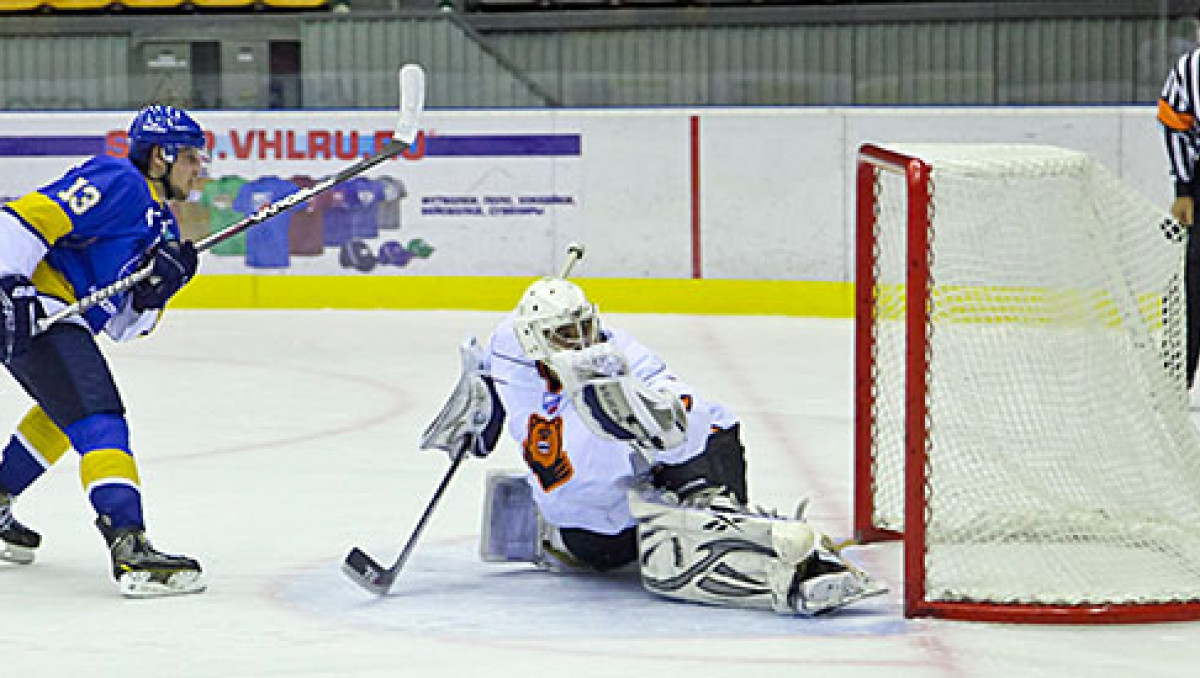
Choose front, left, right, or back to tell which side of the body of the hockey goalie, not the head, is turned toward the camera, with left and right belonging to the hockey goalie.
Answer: front

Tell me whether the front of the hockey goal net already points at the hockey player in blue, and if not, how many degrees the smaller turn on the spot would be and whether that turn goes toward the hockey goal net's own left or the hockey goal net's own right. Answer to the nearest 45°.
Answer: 0° — it already faces them

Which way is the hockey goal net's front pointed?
to the viewer's left

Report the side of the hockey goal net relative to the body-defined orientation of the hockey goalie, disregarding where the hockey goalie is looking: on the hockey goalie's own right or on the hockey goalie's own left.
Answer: on the hockey goalie's own left

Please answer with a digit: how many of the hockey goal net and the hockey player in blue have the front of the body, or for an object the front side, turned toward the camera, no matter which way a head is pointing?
0

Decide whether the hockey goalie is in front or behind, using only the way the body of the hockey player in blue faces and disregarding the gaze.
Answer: in front

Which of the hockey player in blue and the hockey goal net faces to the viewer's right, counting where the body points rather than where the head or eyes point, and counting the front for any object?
the hockey player in blue

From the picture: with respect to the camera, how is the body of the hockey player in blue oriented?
to the viewer's right
